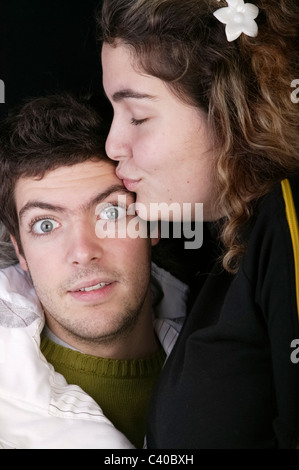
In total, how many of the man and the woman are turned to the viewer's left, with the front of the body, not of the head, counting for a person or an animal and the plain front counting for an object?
1

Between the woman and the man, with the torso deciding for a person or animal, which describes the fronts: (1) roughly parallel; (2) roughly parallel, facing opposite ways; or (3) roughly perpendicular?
roughly perpendicular

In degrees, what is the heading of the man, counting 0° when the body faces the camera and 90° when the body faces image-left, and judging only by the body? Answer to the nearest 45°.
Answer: approximately 0°

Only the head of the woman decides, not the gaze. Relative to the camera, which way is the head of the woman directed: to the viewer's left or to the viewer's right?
to the viewer's left

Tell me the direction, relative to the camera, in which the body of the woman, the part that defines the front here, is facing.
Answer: to the viewer's left
